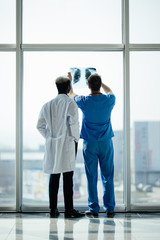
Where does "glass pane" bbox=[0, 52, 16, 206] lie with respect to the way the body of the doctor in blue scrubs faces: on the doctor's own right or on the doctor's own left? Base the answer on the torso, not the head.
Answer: on the doctor's own left

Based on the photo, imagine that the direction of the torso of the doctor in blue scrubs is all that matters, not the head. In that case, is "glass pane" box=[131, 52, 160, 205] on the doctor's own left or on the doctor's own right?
on the doctor's own right

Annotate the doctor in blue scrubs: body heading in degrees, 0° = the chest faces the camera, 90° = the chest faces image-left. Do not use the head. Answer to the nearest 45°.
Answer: approximately 180°

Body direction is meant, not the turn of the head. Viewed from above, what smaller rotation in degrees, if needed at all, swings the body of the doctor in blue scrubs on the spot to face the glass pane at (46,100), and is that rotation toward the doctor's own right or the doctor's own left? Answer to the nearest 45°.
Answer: approximately 45° to the doctor's own left
